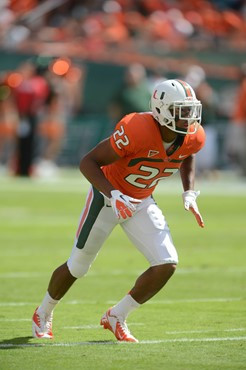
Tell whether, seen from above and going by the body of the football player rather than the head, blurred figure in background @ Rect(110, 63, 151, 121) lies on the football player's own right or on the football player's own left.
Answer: on the football player's own left

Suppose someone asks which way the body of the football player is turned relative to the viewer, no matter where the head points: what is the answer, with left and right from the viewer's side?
facing the viewer and to the right of the viewer

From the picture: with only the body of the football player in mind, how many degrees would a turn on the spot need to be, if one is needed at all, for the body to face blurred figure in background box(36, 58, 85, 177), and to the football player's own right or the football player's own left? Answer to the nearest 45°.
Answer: approximately 135° to the football player's own left

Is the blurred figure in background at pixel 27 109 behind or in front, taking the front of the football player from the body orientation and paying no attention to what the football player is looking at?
behind

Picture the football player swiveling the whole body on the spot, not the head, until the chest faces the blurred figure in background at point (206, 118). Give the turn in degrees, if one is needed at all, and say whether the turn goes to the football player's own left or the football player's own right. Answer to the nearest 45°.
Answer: approximately 135° to the football player's own left

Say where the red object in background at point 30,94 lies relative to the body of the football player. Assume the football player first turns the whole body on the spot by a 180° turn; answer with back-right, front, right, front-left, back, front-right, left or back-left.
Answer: front-right

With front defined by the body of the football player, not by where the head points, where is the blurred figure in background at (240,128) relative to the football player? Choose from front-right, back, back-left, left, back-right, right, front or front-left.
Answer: back-left
